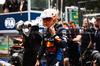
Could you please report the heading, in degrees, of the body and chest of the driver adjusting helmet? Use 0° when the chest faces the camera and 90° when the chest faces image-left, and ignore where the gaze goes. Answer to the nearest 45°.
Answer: approximately 45°

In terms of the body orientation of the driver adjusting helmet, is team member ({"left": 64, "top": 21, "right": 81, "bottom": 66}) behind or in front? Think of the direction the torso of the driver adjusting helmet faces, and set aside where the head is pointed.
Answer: behind
